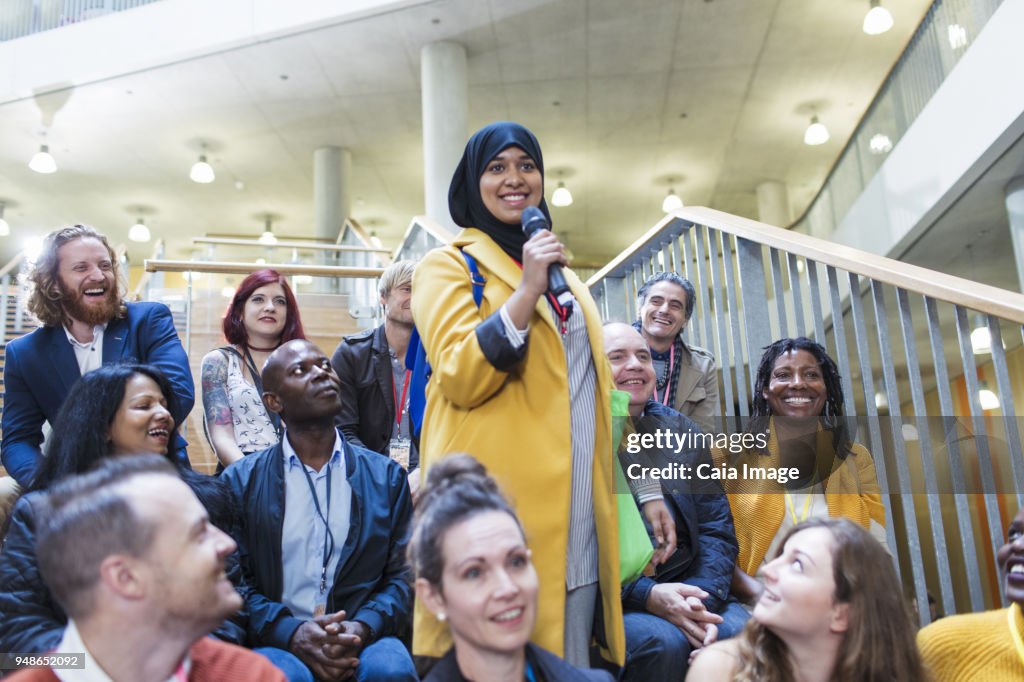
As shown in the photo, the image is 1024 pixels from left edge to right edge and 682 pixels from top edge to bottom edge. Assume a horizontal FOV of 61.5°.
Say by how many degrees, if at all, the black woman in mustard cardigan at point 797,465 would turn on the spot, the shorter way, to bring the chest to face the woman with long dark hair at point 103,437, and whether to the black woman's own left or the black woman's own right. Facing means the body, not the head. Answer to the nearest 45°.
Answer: approximately 45° to the black woman's own right

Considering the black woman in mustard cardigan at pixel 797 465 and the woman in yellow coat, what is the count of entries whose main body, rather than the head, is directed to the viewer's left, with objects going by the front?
0

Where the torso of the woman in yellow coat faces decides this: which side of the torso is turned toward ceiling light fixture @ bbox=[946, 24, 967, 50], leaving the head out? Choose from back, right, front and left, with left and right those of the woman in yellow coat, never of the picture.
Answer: left

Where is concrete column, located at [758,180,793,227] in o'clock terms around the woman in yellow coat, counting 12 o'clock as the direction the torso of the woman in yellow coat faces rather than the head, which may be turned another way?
The concrete column is roughly at 8 o'clock from the woman in yellow coat.

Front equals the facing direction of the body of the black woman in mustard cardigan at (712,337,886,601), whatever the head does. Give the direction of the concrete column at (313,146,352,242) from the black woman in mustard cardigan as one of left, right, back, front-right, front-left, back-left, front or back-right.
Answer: back-right

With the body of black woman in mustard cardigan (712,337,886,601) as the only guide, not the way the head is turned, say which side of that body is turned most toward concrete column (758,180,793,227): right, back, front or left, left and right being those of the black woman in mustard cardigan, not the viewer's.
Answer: back

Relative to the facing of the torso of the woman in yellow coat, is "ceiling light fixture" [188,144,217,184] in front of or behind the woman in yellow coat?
behind

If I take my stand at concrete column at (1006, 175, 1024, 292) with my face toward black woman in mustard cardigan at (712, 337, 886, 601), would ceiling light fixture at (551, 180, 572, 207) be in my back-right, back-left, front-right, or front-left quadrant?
back-right

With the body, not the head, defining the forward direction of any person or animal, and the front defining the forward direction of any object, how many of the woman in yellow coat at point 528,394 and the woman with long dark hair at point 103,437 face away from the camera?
0

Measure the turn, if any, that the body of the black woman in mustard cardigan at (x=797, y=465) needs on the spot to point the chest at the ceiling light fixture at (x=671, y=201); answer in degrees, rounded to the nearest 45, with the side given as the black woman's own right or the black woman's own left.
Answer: approximately 180°

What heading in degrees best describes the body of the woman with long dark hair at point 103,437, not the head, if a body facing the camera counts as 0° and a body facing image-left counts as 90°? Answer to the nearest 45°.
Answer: approximately 315°

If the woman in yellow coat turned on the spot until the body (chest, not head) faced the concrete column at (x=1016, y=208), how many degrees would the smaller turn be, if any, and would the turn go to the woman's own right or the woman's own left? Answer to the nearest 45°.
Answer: approximately 90° to the woman's own left

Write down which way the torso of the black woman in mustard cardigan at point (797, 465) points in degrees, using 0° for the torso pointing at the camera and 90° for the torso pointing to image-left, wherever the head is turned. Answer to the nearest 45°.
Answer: approximately 0°
